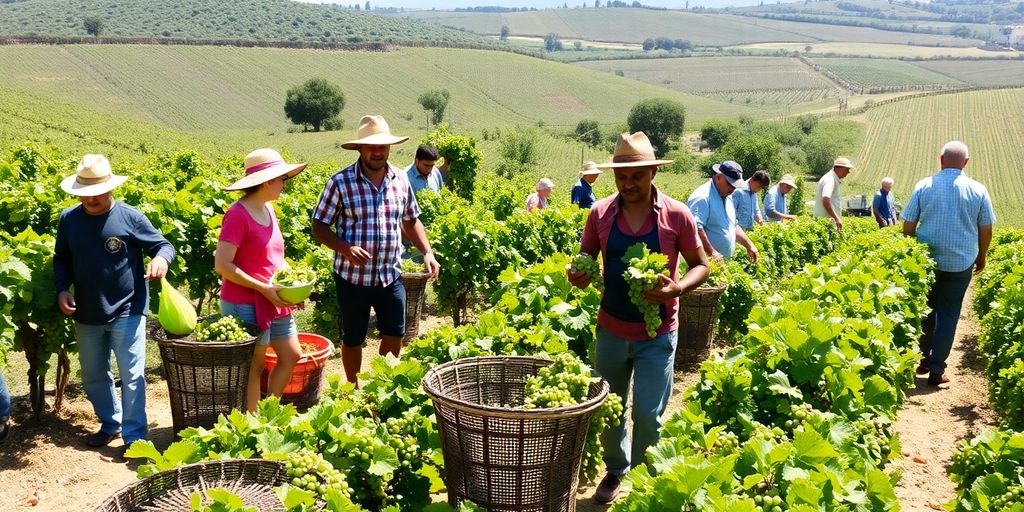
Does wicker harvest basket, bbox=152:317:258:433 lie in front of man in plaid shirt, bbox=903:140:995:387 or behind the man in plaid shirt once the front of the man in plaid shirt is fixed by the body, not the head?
behind

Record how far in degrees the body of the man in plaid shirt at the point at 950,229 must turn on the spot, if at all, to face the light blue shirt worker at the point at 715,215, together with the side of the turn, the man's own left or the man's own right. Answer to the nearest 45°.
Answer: approximately 135° to the man's own left

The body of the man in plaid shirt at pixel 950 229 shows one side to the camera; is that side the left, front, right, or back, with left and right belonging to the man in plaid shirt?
back

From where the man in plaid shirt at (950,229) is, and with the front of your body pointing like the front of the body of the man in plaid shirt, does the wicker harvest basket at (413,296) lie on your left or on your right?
on your left

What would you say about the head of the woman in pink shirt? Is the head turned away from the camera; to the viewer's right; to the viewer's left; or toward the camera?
to the viewer's right

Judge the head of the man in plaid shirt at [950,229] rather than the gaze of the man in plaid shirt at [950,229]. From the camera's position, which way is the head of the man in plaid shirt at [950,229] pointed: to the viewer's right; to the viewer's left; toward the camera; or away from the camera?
away from the camera

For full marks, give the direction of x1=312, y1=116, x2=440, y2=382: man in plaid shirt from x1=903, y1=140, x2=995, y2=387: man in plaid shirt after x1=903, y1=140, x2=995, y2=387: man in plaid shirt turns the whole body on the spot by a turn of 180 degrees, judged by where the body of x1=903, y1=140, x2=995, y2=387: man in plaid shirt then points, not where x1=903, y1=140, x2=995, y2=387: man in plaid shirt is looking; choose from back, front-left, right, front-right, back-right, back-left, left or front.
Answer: front-right

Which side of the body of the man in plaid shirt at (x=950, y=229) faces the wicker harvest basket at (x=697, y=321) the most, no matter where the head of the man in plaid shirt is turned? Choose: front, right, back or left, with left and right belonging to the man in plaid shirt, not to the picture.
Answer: left

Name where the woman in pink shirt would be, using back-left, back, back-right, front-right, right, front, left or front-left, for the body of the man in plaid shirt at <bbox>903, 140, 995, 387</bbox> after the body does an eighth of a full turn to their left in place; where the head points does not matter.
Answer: left
